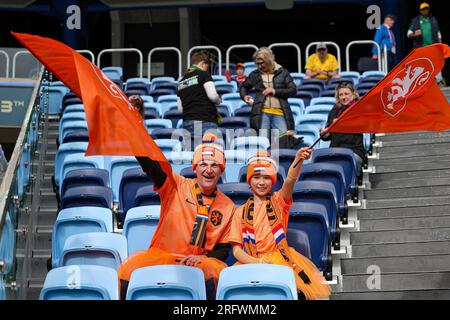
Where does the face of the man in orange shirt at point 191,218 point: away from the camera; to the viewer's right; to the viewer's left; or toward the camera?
toward the camera

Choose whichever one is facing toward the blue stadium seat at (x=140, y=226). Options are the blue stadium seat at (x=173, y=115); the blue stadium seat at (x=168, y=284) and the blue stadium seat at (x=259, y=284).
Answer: the blue stadium seat at (x=173, y=115)

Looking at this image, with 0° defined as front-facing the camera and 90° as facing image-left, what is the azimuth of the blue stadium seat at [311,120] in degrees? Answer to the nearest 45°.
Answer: approximately 0°

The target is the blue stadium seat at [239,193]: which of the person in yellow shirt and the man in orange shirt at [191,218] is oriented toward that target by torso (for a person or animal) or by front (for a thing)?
the person in yellow shirt

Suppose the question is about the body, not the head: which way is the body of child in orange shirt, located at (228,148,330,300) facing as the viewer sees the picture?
toward the camera

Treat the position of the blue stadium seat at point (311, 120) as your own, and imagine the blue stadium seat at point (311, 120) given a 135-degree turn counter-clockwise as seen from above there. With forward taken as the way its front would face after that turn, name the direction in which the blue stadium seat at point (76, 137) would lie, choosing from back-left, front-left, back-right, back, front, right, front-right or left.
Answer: back-left

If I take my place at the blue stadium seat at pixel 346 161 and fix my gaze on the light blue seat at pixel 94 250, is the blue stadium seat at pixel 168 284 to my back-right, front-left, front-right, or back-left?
front-left

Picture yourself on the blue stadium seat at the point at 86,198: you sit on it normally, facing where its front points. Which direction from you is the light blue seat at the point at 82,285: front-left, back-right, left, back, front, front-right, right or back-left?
front

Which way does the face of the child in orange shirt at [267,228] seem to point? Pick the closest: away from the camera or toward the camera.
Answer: toward the camera

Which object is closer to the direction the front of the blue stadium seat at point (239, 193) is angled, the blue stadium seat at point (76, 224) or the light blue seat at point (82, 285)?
the light blue seat

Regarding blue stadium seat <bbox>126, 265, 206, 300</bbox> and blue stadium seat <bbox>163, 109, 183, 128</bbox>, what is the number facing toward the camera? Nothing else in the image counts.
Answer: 2

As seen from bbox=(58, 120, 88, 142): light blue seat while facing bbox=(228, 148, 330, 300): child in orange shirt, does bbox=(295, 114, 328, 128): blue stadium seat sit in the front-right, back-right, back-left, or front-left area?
front-left

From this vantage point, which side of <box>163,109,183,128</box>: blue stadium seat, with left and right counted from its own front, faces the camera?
front

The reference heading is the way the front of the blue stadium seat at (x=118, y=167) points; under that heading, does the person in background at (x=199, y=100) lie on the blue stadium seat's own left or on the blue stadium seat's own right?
on the blue stadium seat's own left
